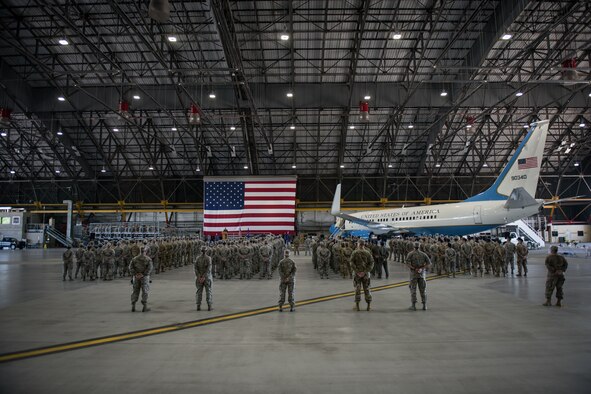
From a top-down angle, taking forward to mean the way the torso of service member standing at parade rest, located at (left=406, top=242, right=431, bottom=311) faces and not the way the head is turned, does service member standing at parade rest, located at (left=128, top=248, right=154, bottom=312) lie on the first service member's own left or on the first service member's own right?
on the first service member's own left

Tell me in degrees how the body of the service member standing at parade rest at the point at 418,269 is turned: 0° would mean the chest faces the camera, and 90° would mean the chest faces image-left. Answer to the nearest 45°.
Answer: approximately 180°

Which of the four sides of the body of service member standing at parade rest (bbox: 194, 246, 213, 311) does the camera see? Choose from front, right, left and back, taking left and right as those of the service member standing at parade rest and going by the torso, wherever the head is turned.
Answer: back

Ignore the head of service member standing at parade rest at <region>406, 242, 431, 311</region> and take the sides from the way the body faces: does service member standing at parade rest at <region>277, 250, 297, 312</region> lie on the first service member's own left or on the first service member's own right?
on the first service member's own left

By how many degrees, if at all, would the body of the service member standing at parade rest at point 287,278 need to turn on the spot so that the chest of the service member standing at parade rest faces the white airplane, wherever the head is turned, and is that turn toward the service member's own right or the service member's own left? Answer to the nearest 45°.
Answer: approximately 45° to the service member's own right

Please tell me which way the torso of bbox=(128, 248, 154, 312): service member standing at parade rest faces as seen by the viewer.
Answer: away from the camera

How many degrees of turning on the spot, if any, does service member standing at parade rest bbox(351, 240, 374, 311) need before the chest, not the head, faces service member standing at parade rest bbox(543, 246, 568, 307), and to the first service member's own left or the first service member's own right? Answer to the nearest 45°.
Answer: approximately 90° to the first service member's own right

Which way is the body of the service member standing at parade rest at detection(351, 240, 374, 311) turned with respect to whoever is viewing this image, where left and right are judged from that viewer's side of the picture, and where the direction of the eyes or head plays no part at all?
facing away from the viewer

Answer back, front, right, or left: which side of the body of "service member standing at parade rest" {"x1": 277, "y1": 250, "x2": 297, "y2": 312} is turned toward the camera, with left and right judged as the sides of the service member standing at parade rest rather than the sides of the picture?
back

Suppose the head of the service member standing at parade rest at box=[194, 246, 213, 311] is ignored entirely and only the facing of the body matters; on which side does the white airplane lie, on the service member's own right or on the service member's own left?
on the service member's own right
